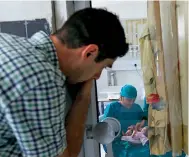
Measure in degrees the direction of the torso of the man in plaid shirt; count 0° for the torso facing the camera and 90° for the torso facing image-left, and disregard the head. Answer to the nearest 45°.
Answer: approximately 270°
